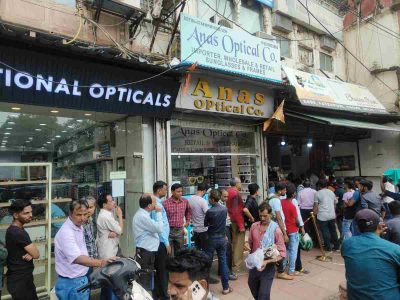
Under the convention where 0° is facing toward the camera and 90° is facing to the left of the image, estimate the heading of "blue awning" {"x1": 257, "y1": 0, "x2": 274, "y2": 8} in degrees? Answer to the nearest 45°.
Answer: approximately 315°

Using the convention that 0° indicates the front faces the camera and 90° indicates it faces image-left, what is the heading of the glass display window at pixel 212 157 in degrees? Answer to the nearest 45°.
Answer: approximately 0°

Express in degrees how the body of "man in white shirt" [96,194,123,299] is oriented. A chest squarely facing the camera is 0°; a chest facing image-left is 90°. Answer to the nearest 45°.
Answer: approximately 270°

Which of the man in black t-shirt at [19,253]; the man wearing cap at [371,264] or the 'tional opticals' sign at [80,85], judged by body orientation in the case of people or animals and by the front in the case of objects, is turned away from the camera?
the man wearing cap

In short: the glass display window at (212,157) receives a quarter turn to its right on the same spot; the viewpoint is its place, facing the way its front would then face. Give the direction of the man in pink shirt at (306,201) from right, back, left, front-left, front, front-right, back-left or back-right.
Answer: back

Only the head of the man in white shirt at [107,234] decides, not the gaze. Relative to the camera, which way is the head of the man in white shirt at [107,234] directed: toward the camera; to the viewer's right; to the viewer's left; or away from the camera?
to the viewer's right

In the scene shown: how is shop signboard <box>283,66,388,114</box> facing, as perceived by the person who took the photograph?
facing the viewer and to the right of the viewer

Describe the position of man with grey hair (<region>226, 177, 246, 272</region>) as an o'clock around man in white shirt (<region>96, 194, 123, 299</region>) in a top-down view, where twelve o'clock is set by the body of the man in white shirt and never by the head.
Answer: The man with grey hair is roughly at 11 o'clock from the man in white shirt.
